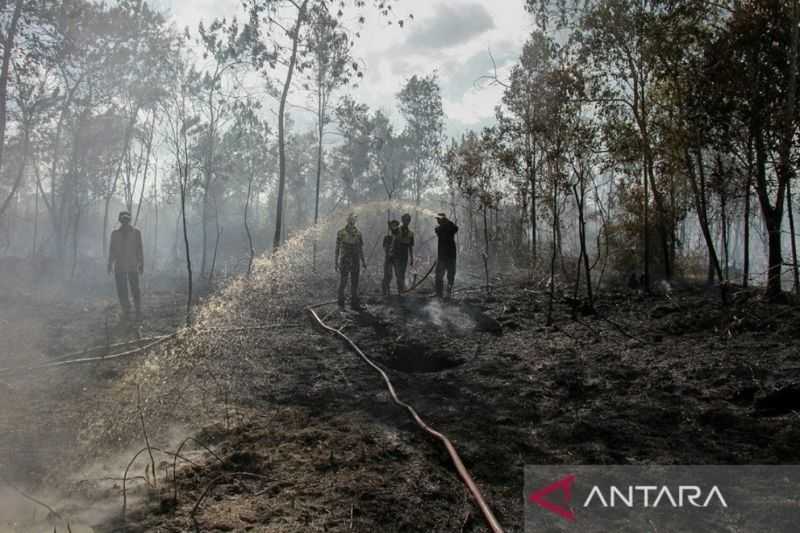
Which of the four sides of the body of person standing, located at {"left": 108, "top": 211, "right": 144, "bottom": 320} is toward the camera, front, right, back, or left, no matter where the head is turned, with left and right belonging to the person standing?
front

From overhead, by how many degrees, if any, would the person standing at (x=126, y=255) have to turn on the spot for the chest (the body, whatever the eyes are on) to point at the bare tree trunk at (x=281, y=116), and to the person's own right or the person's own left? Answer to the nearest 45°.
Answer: approximately 135° to the person's own left

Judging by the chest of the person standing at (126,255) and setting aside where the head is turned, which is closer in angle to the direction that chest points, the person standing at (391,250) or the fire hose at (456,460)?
the fire hose

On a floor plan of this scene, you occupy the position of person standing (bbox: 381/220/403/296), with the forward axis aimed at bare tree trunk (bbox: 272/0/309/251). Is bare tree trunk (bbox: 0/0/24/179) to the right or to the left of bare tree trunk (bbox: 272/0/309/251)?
left

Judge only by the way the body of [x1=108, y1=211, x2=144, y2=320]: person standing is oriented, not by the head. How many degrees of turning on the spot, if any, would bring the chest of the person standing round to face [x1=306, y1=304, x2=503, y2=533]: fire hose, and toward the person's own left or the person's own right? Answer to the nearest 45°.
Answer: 0° — they already face it

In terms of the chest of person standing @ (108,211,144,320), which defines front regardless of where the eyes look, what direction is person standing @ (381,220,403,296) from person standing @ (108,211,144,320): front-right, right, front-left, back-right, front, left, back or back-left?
left

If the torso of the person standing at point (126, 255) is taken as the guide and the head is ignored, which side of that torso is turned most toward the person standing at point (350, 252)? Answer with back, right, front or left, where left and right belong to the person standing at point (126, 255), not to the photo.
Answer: left

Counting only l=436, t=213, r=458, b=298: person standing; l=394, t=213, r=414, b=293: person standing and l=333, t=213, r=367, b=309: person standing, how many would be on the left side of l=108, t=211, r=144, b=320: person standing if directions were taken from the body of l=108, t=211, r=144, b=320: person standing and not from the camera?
3

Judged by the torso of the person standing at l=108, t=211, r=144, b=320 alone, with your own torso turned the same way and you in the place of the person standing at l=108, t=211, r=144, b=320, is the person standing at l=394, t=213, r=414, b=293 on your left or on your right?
on your left

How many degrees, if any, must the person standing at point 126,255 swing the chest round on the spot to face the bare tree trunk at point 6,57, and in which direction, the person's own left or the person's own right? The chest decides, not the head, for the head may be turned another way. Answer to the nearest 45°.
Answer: approximately 135° to the person's own right

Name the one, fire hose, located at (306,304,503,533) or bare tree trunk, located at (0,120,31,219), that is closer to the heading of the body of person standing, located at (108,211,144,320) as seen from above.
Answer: the fire hose

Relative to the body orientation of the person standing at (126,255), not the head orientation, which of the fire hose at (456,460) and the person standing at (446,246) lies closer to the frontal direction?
the fire hose

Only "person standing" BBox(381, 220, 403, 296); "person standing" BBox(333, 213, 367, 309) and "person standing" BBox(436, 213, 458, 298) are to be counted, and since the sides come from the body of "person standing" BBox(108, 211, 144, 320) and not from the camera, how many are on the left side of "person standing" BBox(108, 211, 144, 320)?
3
